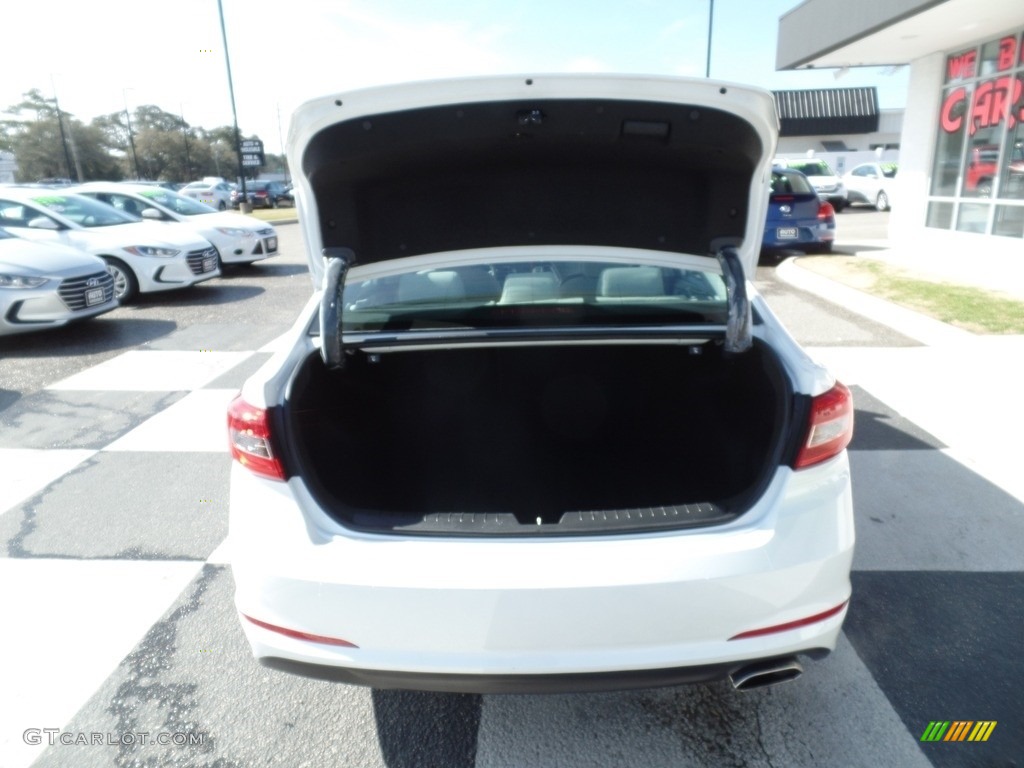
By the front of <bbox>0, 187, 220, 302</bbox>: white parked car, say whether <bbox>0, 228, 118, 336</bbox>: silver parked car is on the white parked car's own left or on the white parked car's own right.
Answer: on the white parked car's own right

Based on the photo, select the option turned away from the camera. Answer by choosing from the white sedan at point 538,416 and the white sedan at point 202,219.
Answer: the white sedan at point 538,416

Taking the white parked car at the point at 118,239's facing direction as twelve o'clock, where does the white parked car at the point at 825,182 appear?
the white parked car at the point at 825,182 is roughly at 10 o'clock from the white parked car at the point at 118,239.

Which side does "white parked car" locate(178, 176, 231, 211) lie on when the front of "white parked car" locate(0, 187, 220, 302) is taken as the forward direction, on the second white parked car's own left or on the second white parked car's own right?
on the second white parked car's own left

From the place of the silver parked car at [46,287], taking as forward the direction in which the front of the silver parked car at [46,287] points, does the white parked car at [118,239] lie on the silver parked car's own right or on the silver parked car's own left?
on the silver parked car's own left

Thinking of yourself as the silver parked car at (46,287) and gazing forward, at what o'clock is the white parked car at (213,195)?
the white parked car at (213,195) is roughly at 8 o'clock from the silver parked car at (46,287).

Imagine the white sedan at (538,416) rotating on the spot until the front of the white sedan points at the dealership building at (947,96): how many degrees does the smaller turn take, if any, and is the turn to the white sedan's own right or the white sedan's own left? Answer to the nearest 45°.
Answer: approximately 45° to the white sedan's own right

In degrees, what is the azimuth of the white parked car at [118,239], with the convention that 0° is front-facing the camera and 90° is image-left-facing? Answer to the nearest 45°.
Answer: approximately 315°

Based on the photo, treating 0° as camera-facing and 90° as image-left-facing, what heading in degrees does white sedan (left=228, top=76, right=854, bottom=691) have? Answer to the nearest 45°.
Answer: approximately 180°
